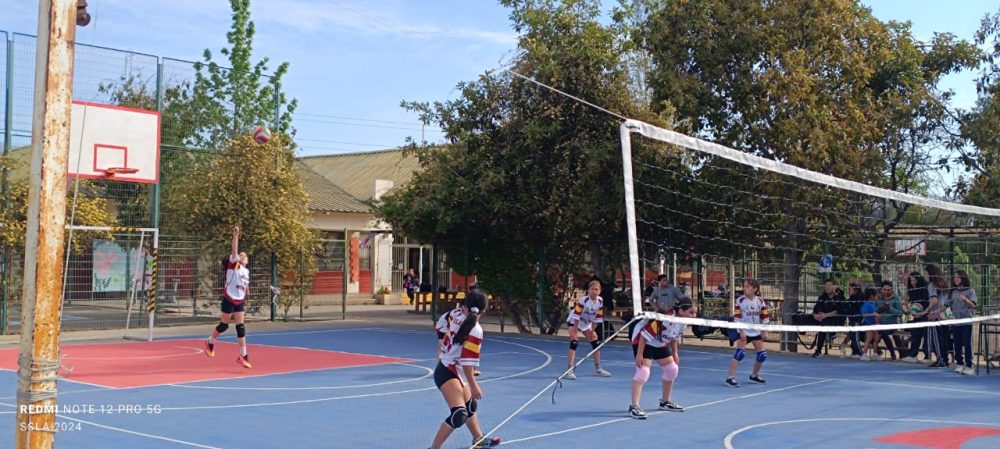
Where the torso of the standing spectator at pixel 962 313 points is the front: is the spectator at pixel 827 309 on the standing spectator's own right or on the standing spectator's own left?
on the standing spectator's own right

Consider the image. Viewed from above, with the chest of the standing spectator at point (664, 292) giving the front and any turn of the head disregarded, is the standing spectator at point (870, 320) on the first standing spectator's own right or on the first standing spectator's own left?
on the first standing spectator's own left

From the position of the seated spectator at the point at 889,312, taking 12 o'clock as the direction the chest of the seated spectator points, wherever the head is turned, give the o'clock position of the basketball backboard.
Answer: The basketball backboard is roughly at 1 o'clock from the seated spectator.

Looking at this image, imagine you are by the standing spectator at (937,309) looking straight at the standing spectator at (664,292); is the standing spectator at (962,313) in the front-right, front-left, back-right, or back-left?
back-left

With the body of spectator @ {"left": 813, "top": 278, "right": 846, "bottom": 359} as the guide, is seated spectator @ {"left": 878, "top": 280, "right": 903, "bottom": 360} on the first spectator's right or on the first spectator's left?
on the first spectator's left

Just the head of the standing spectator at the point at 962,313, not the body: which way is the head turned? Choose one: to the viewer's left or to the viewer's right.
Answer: to the viewer's left

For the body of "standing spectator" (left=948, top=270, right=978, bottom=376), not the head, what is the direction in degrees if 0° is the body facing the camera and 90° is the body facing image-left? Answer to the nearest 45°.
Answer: approximately 45°

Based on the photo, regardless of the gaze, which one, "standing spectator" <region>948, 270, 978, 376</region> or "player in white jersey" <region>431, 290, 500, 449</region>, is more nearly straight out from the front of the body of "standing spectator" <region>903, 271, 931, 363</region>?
the player in white jersey
